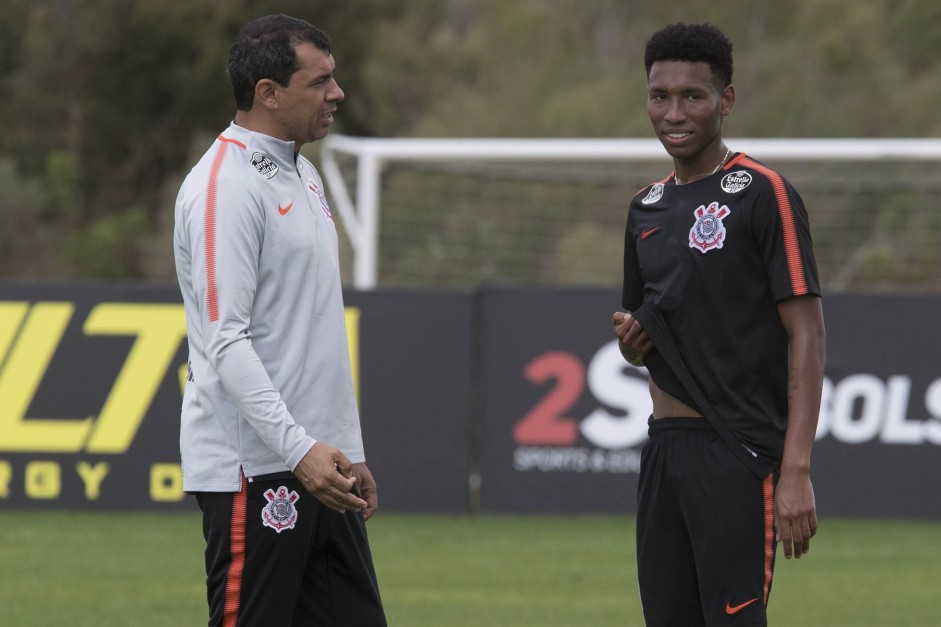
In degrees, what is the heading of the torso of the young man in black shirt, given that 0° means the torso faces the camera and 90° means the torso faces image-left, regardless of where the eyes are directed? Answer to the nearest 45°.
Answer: approximately 45°

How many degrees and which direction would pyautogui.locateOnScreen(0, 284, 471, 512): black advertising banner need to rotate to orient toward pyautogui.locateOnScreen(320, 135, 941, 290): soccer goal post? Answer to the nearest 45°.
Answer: approximately 135° to its left

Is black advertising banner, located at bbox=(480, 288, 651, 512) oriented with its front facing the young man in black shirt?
yes

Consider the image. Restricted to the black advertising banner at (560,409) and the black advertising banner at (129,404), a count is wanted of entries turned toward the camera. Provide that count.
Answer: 2

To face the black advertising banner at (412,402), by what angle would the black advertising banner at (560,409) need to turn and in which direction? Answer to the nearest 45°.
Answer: approximately 90° to its right

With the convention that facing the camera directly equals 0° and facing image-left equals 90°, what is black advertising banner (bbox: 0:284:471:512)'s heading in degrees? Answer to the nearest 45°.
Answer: approximately 0°

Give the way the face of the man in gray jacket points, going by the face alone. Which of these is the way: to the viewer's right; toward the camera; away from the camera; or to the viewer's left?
to the viewer's right

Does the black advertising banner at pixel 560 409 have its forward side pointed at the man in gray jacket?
yes

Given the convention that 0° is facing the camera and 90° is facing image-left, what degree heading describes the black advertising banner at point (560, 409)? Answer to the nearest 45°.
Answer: approximately 0°

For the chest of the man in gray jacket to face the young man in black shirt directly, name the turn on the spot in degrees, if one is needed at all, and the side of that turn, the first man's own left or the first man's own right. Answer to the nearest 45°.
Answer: approximately 45° to the first man's own left
